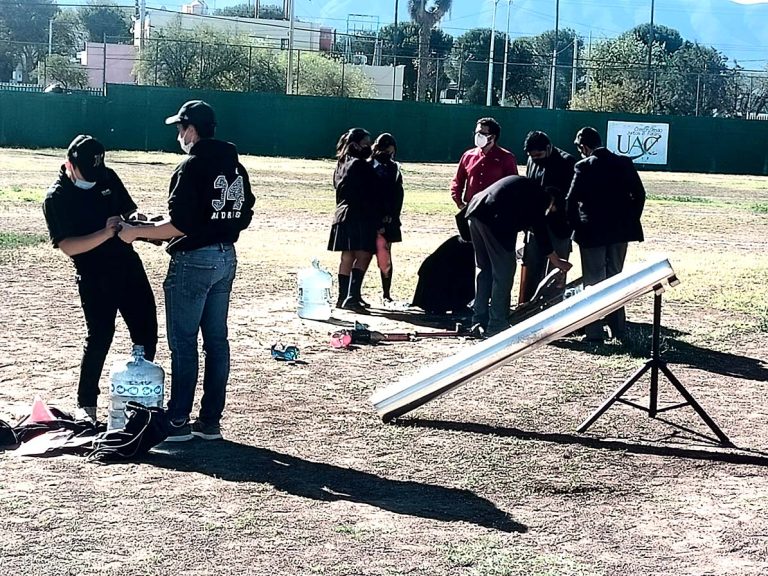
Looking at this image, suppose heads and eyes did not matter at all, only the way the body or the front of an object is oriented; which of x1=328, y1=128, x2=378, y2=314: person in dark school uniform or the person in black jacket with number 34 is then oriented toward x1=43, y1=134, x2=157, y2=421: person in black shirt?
the person in black jacket with number 34

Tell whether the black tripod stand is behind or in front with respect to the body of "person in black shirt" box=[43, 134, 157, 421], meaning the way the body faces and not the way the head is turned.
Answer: in front

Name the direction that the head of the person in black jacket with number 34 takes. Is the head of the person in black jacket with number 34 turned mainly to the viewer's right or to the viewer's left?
to the viewer's left

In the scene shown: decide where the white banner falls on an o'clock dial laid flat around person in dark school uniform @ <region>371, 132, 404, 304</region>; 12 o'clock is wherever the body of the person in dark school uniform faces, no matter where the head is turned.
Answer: The white banner is roughly at 8 o'clock from the person in dark school uniform.

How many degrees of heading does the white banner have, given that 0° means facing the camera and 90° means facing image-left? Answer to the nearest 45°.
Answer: approximately 0°

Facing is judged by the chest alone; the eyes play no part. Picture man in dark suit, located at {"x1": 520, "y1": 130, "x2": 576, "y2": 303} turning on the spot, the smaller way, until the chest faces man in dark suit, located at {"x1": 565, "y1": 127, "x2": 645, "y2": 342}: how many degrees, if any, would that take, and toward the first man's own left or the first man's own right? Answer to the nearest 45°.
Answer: approximately 90° to the first man's own left

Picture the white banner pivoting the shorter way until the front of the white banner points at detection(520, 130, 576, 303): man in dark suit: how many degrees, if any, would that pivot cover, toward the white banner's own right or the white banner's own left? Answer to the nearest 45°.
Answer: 0° — it already faces them

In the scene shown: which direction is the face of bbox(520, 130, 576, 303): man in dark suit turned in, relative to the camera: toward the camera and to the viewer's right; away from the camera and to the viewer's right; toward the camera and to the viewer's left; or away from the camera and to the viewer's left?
toward the camera and to the viewer's left

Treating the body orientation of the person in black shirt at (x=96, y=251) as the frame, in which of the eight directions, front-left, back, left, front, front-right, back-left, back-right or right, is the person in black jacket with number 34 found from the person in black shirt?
front

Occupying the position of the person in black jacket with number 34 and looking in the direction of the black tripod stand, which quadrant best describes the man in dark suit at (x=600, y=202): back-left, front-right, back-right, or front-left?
front-left

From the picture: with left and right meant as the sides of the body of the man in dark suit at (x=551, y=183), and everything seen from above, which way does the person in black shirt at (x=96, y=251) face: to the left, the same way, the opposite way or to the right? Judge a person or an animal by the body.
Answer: to the left

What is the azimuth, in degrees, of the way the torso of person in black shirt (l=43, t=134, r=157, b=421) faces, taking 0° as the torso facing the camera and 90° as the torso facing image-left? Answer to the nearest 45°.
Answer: approximately 315°

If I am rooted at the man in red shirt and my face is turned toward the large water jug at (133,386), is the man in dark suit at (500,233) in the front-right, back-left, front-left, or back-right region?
front-left
